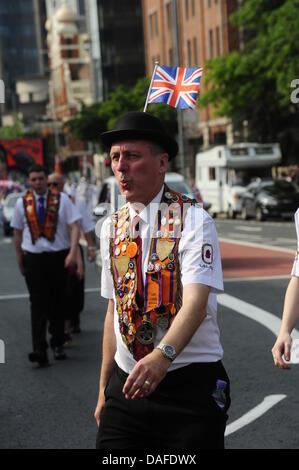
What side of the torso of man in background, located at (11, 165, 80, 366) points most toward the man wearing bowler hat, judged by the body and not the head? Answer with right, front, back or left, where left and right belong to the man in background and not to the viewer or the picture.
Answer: front

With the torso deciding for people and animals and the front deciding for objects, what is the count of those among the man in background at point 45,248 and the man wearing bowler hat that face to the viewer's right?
0

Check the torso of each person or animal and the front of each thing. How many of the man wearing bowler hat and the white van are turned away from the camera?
0

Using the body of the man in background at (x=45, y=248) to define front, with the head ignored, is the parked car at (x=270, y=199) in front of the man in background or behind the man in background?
behind

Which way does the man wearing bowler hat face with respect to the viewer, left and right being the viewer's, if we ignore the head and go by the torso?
facing the viewer and to the left of the viewer

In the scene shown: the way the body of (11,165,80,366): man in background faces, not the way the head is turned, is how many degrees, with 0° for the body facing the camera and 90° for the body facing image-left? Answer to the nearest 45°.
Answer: approximately 0°

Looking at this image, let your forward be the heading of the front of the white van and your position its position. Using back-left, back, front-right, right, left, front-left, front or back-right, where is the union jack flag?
front-right

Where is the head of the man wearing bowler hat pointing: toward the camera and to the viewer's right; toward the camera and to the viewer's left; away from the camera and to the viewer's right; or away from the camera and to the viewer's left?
toward the camera and to the viewer's left
